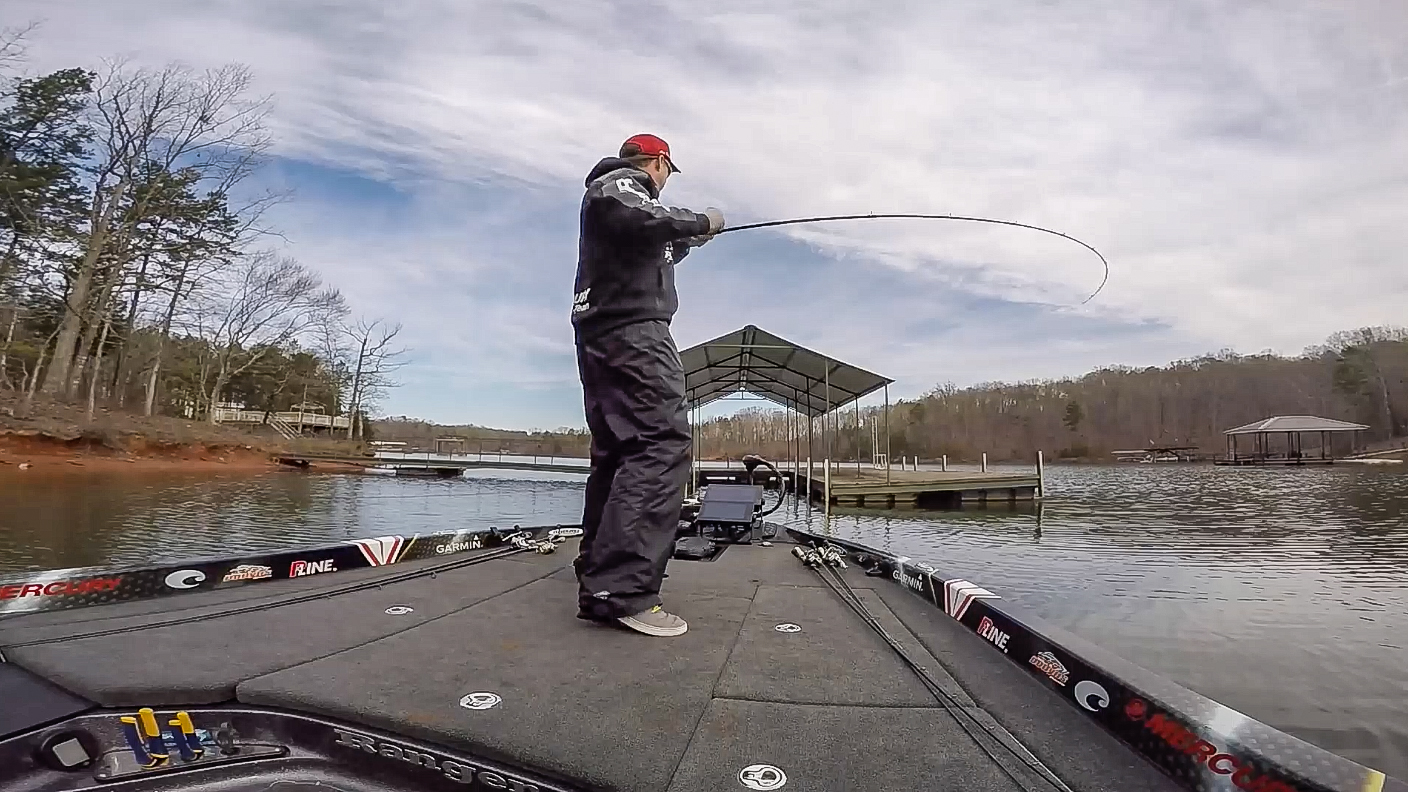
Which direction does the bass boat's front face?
away from the camera

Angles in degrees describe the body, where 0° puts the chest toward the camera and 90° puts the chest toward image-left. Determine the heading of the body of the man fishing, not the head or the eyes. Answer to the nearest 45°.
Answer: approximately 270°

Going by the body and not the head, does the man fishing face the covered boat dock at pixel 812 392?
no

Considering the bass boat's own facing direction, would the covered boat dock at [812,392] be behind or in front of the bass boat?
in front
